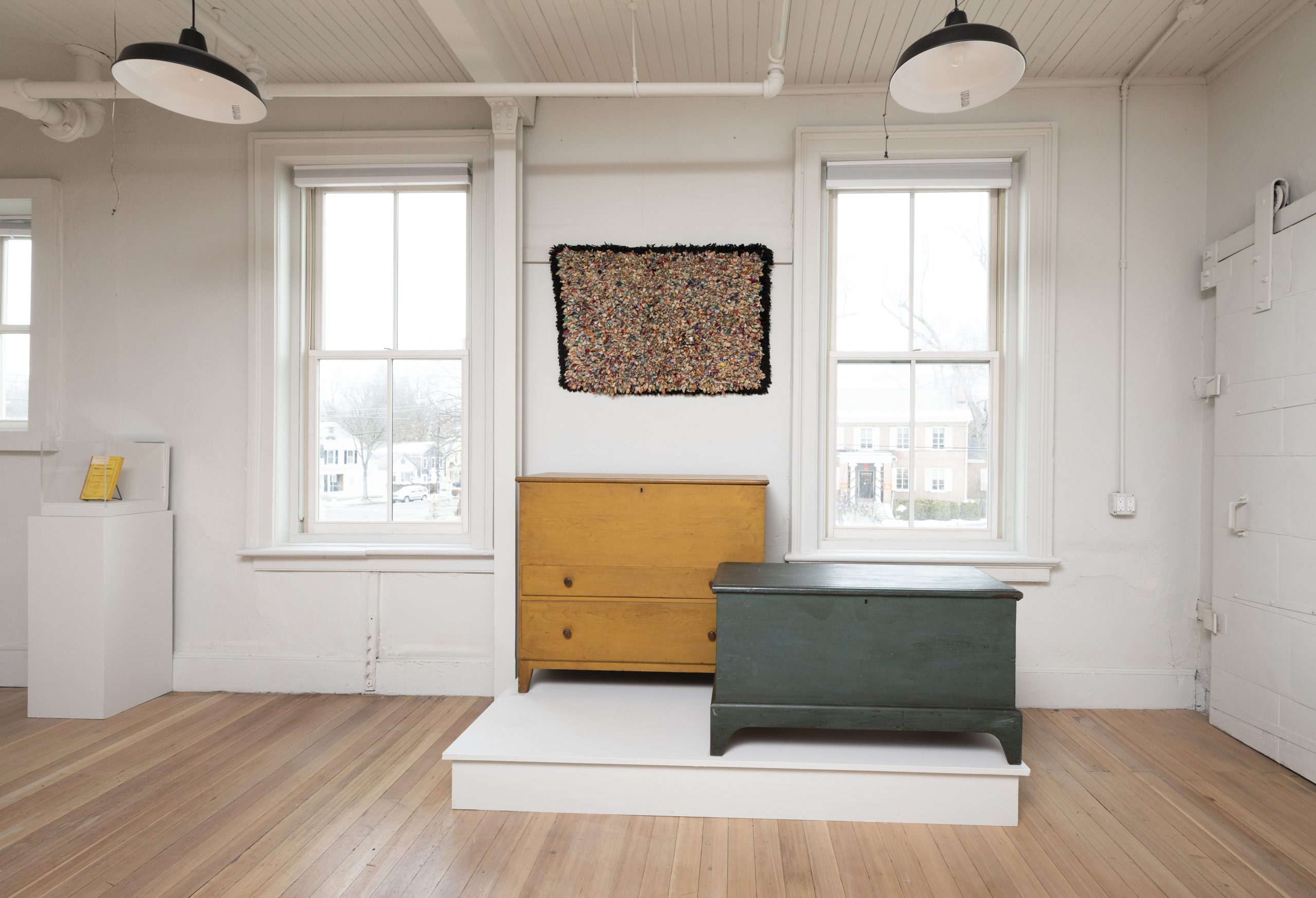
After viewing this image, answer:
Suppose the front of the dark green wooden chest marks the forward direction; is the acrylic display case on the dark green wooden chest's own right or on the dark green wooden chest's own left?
on the dark green wooden chest's own right

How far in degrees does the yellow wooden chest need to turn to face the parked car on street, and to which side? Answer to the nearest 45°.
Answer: approximately 135° to its right

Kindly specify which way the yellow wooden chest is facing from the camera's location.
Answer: facing the viewer

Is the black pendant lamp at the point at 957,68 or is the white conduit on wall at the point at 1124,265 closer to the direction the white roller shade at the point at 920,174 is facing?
the black pendant lamp

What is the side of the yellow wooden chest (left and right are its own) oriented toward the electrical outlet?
left

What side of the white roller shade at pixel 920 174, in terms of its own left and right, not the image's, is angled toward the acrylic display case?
right

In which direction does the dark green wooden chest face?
toward the camera
